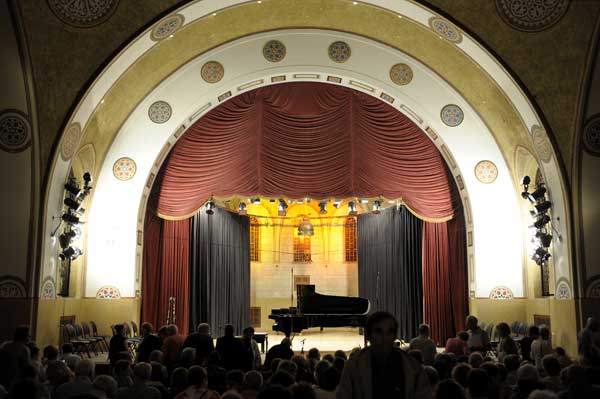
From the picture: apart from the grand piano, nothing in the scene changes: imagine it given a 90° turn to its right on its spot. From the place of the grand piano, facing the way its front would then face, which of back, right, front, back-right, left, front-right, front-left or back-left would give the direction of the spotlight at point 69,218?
back-left

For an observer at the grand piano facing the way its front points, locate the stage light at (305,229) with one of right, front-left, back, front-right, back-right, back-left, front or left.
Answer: right

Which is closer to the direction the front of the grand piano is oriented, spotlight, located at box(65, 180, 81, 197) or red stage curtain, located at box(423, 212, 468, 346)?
the spotlight

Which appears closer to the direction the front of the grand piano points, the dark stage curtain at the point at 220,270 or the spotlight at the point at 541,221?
the dark stage curtain

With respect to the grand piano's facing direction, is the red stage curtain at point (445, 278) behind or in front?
behind

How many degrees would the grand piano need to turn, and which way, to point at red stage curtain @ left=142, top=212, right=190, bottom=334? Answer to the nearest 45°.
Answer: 0° — it already faces it

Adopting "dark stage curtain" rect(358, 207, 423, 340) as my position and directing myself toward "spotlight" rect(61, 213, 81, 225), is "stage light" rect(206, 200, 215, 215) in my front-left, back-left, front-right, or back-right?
front-right

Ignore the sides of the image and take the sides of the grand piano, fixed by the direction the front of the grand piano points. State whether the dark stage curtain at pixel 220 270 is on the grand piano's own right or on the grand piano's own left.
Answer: on the grand piano's own right

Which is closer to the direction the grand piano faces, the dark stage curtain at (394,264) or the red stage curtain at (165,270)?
the red stage curtain

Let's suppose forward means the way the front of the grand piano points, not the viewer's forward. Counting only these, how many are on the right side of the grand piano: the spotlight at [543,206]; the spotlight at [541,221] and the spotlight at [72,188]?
0

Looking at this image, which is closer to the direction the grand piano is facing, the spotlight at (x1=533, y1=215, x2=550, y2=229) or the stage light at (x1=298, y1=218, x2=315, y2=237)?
the stage light

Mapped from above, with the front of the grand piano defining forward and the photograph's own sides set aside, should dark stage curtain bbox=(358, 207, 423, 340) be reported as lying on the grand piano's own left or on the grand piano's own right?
on the grand piano's own right

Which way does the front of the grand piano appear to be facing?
to the viewer's left

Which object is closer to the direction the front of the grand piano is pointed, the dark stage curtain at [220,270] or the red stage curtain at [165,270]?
the red stage curtain

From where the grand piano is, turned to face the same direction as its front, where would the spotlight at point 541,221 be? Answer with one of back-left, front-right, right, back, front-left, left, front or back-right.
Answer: back-left

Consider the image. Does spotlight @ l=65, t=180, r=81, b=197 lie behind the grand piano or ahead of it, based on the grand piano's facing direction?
ahead
